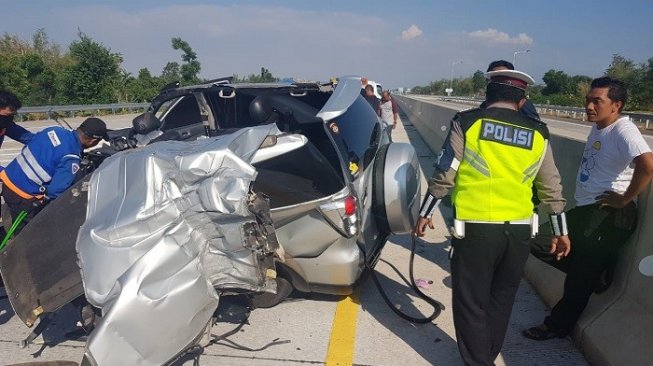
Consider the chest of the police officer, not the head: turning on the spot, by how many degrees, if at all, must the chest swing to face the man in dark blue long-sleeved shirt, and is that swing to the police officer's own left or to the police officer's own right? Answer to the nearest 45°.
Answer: approximately 90° to the police officer's own left

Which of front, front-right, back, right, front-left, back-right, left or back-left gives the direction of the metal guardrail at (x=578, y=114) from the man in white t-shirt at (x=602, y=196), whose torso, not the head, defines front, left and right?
back-right

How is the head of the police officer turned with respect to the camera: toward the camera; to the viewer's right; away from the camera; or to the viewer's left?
away from the camera

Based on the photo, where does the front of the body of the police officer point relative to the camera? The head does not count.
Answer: away from the camera

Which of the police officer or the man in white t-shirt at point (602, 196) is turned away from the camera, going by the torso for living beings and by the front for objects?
the police officer

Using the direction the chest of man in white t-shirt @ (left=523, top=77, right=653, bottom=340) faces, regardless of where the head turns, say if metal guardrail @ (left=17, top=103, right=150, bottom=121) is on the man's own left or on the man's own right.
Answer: on the man's own right

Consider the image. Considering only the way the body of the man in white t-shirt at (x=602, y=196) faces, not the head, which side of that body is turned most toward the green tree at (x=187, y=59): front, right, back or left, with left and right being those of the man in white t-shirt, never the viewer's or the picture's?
right

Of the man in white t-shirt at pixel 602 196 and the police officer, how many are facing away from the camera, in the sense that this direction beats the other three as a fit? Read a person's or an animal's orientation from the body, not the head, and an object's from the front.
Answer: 1
